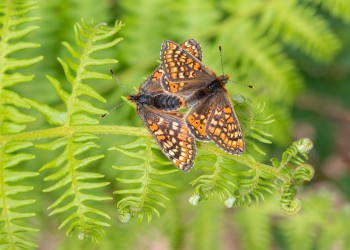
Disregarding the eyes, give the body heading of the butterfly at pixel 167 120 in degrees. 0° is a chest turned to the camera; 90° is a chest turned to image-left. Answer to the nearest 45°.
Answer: approximately 90°

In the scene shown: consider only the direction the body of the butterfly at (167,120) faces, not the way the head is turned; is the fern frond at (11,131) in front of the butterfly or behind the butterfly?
in front

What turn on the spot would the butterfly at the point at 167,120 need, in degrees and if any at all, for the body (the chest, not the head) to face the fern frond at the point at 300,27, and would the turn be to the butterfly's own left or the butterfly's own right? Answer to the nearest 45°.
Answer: approximately 135° to the butterfly's own right

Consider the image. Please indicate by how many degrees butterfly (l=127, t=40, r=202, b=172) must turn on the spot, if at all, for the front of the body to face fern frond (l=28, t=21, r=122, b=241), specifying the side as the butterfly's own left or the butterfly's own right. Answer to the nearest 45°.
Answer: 0° — it already faces it

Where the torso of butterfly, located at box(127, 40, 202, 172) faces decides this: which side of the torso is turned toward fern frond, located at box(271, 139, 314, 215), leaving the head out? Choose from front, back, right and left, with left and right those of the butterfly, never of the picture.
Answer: back

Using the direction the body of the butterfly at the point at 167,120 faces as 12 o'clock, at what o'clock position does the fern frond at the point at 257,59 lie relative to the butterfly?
The fern frond is roughly at 4 o'clock from the butterfly.

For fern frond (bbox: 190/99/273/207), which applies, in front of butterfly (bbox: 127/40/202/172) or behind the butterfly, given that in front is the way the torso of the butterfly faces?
behind
